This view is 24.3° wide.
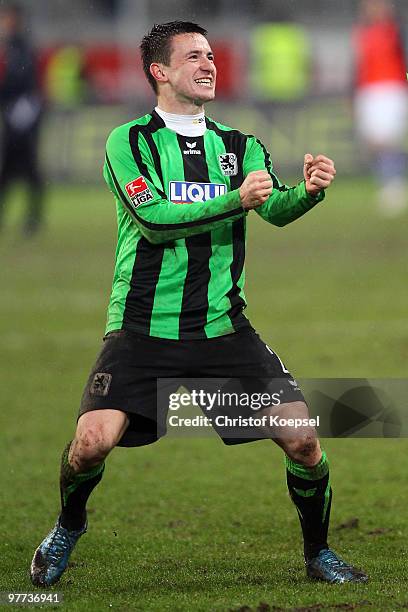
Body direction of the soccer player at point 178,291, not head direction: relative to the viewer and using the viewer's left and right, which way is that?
facing the viewer and to the right of the viewer
